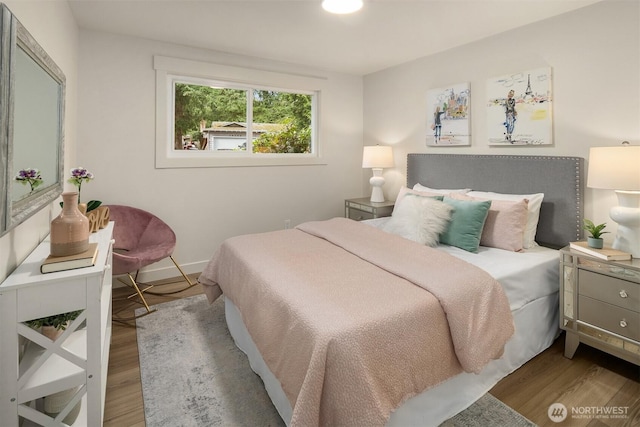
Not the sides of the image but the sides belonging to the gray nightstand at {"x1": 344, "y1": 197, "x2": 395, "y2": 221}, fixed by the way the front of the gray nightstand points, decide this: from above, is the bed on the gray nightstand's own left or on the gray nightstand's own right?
on the gray nightstand's own left

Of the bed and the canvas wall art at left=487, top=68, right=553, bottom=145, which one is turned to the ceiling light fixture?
the canvas wall art

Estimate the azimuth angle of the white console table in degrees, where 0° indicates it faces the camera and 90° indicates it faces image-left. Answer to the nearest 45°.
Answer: approximately 270°

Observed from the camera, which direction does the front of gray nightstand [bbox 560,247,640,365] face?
facing the viewer and to the left of the viewer

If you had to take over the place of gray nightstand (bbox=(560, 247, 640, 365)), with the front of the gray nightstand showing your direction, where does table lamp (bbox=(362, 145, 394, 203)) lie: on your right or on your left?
on your right

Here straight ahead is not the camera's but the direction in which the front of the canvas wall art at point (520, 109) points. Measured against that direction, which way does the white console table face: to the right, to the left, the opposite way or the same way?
the opposite way

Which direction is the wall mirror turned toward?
to the viewer's right

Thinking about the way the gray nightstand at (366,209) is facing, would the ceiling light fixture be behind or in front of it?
in front

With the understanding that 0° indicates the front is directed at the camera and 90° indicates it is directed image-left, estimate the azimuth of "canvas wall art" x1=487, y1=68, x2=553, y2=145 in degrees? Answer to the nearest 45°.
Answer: approximately 45°

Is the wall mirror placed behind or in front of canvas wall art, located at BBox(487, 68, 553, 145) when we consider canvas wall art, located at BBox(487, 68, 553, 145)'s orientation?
in front

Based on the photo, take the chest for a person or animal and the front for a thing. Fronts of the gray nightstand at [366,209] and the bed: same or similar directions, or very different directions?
same or similar directions

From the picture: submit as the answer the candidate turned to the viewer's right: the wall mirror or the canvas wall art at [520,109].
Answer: the wall mirror
